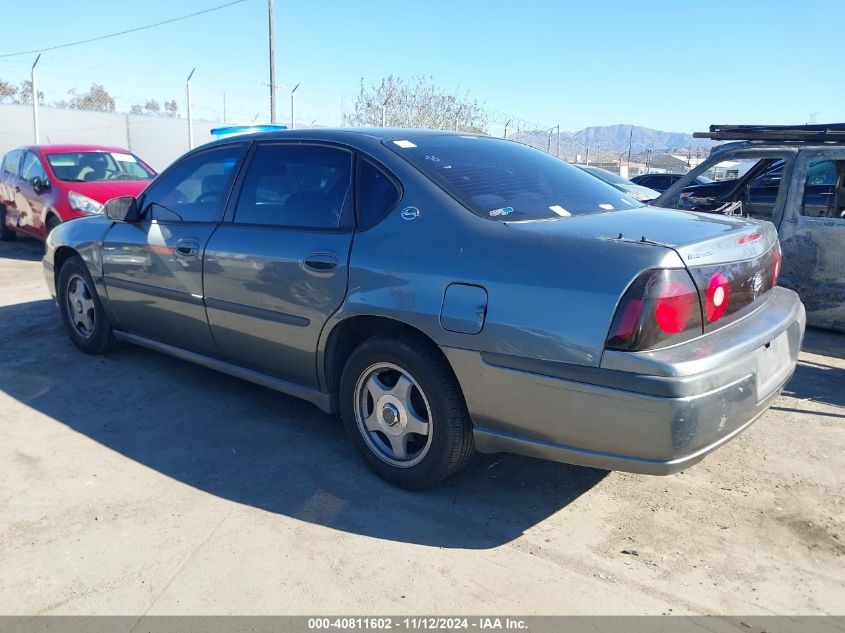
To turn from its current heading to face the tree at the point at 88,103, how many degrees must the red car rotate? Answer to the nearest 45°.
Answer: approximately 135° to its left

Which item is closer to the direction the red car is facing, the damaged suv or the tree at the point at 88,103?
the damaged suv

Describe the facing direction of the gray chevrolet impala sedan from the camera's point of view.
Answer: facing away from the viewer and to the left of the viewer

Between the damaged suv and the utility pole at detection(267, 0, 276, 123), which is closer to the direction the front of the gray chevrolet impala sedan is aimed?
the utility pole

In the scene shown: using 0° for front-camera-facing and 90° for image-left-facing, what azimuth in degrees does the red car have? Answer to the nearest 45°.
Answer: approximately 315°

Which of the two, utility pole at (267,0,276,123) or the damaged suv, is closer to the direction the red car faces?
the damaged suv

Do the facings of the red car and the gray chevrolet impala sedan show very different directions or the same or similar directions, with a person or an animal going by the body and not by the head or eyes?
very different directions

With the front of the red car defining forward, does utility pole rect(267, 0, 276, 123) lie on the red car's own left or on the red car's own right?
on the red car's own left

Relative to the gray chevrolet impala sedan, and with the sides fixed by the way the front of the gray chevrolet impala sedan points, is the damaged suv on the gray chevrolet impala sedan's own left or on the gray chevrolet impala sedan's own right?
on the gray chevrolet impala sedan's own right

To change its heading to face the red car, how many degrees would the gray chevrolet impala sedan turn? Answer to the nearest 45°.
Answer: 0° — it already faces it

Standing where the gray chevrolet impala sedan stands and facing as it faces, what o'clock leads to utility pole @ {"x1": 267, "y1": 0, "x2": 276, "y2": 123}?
The utility pole is roughly at 1 o'clock from the gray chevrolet impala sedan.
